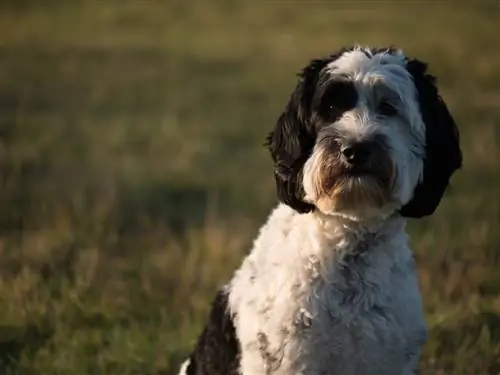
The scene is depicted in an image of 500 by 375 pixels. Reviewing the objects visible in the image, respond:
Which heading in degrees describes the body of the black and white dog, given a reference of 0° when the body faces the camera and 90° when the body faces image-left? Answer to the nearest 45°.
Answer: approximately 315°
